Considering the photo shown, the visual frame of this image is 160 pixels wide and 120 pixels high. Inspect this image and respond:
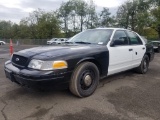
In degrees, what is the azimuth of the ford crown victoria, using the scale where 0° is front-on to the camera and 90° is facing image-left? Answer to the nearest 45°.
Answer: approximately 45°

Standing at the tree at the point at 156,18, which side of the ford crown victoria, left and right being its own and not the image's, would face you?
back

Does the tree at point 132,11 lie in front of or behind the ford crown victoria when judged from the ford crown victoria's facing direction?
behind
